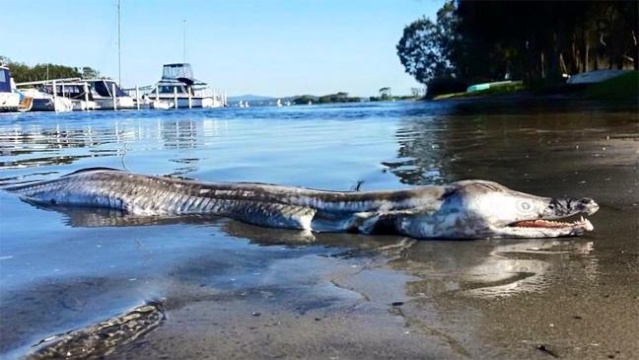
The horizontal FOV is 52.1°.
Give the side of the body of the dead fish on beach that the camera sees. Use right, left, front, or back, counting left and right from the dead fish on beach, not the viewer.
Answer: right
